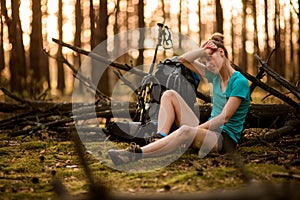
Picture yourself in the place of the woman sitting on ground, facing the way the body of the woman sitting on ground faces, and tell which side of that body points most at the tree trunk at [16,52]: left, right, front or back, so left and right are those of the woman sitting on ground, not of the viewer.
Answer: right

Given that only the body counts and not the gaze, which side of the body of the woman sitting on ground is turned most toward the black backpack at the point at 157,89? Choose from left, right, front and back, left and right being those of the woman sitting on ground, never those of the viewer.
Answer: right

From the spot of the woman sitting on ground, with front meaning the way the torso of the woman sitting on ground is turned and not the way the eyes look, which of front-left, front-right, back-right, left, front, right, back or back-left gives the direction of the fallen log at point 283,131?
back

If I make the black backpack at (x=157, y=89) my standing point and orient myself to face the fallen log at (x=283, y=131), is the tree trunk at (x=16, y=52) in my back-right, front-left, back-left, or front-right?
back-left

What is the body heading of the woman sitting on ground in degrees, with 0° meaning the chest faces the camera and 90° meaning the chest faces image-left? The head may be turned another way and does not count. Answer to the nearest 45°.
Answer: approximately 45°
